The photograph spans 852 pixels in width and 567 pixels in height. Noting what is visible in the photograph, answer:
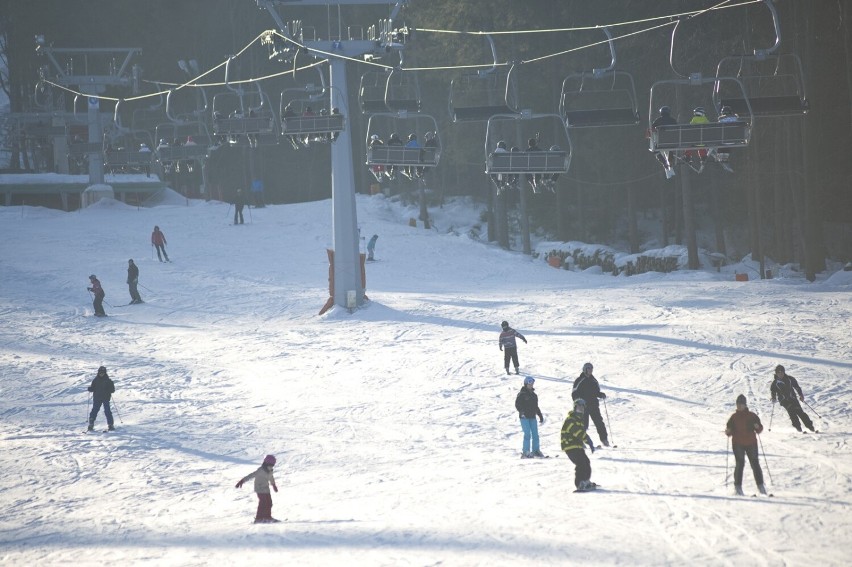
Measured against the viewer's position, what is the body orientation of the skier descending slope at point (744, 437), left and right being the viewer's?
facing the viewer

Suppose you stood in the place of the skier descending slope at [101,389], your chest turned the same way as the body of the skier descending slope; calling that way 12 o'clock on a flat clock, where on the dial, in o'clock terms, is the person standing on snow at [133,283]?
The person standing on snow is roughly at 6 o'clock from the skier descending slope.

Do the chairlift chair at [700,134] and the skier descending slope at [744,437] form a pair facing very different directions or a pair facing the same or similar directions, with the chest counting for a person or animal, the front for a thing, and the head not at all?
very different directions

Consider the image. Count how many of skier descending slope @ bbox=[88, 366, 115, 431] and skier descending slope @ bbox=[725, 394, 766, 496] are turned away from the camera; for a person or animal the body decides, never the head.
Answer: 0
